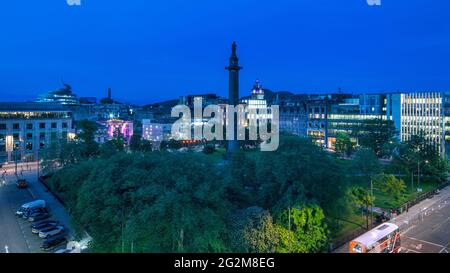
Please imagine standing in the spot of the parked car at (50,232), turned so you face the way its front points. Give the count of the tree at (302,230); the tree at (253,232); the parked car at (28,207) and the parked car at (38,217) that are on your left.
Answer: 2

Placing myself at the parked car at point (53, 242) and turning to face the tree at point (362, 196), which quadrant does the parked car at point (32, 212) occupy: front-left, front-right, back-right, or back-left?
back-left
